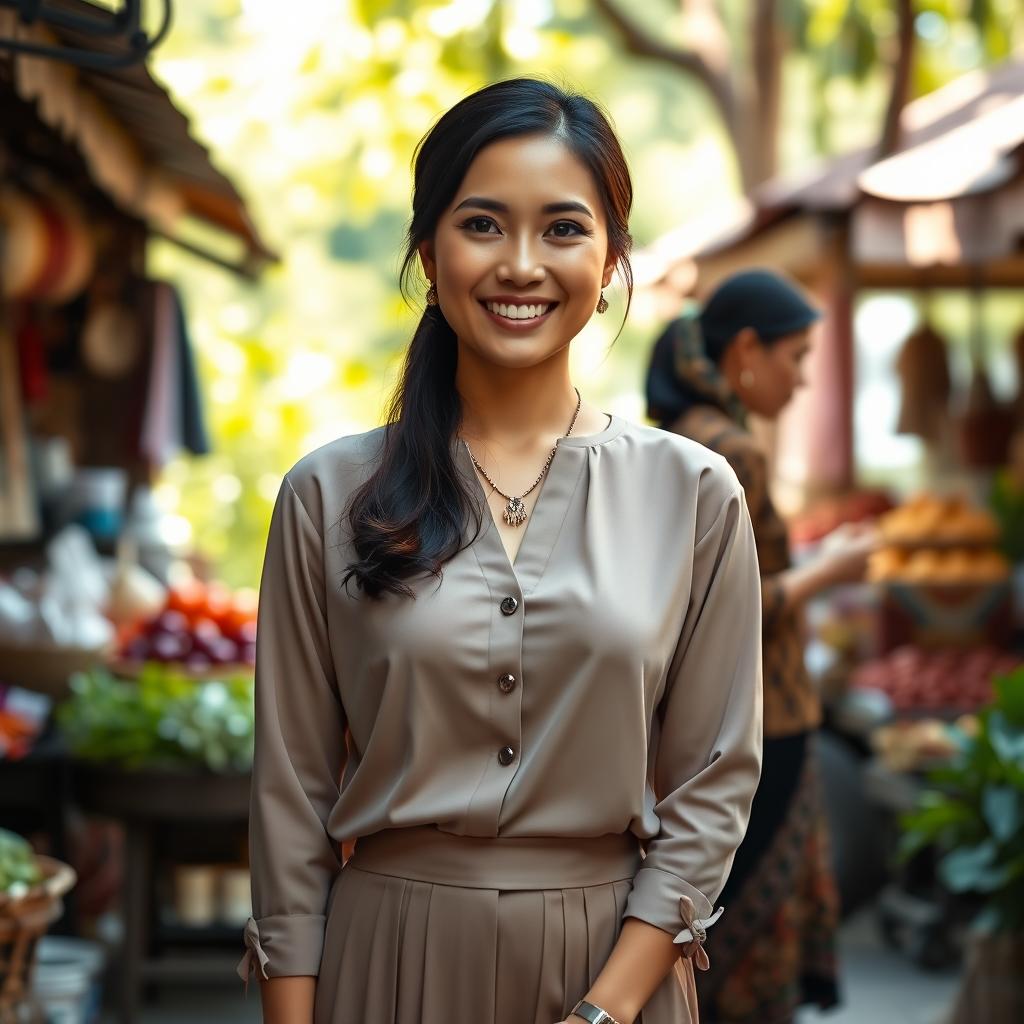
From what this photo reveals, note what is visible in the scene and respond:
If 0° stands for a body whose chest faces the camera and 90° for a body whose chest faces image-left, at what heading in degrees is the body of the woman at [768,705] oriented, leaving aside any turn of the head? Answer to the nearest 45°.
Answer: approximately 270°

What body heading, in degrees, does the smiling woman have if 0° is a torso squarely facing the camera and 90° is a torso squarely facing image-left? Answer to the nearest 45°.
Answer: approximately 0°

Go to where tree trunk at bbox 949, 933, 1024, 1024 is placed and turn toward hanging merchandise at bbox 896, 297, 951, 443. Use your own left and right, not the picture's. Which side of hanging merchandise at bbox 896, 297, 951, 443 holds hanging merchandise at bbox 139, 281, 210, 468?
left

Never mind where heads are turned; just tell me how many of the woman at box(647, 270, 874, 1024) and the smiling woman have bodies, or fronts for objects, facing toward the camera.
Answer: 1

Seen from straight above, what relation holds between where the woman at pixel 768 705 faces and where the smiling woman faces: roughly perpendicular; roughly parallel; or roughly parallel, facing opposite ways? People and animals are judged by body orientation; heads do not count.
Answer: roughly perpendicular

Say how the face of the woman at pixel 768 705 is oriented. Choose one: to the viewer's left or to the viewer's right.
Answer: to the viewer's right

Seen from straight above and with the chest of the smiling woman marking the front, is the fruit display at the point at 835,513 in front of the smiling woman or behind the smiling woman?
behind

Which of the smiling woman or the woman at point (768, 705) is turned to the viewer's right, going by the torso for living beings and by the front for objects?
the woman
